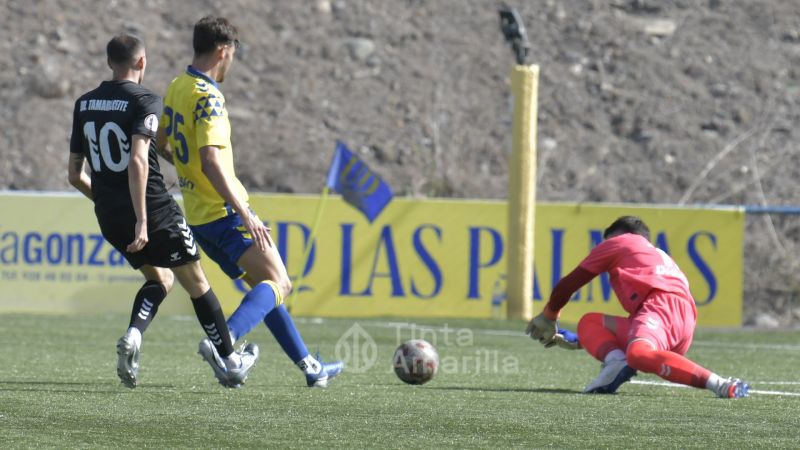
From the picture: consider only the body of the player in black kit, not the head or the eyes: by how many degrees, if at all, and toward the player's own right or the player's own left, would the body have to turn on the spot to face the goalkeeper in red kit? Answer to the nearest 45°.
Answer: approximately 45° to the player's own right

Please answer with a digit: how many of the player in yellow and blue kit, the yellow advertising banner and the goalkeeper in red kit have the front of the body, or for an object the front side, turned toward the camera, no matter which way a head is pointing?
1

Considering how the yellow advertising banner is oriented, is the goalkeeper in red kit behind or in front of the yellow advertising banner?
in front

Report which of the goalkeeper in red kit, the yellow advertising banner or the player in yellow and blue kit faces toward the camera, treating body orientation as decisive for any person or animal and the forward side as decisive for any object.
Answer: the yellow advertising banner

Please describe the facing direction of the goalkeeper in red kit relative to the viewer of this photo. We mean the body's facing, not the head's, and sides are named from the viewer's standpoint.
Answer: facing away from the viewer and to the left of the viewer

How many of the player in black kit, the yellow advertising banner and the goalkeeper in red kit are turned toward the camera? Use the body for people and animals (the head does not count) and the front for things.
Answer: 1

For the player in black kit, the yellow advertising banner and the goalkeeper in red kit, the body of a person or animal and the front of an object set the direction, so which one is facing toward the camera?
the yellow advertising banner

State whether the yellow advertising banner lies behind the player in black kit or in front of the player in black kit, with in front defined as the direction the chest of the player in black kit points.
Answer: in front

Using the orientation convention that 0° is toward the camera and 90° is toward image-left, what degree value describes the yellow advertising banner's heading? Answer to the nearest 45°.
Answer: approximately 0°

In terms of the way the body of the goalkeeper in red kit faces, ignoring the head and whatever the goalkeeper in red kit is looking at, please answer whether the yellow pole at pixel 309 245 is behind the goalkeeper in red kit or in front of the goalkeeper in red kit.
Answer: in front

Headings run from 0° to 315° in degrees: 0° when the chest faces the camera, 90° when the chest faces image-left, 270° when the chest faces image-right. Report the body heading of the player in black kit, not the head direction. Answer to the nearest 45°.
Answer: approximately 225°

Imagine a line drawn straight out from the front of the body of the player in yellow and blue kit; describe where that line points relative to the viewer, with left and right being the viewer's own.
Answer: facing away from the viewer and to the right of the viewer

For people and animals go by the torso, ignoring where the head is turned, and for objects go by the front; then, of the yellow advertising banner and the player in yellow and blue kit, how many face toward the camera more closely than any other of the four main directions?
1
